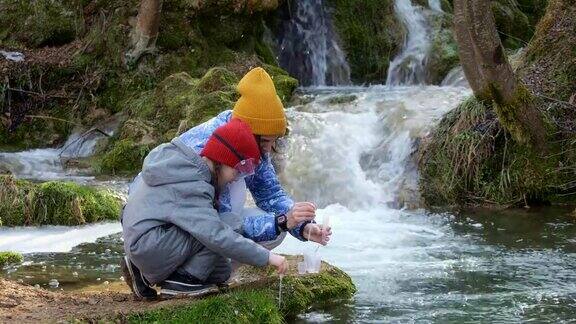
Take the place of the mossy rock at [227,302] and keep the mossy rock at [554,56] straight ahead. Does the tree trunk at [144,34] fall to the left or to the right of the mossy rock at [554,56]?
left

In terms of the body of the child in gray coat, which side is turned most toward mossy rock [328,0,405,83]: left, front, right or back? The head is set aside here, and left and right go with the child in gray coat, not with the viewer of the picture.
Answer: left

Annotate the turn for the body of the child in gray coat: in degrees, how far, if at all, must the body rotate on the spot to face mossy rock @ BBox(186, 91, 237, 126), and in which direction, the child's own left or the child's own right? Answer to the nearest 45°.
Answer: approximately 90° to the child's own left

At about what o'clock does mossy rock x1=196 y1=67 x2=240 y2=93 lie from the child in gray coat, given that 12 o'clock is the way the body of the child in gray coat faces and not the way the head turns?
The mossy rock is roughly at 9 o'clock from the child in gray coat.

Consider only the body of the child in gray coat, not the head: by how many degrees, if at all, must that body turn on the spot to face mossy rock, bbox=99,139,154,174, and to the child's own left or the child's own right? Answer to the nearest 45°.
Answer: approximately 90° to the child's own left

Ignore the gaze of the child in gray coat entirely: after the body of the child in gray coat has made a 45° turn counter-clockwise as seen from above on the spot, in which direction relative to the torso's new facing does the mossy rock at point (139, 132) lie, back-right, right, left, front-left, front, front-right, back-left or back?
front-left

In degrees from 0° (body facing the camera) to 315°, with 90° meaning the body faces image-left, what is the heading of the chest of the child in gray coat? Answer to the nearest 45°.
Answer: approximately 270°

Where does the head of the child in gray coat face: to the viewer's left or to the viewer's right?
to the viewer's right

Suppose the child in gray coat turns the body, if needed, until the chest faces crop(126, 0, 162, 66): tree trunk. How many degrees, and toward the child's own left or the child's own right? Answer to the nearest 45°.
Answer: approximately 90° to the child's own left

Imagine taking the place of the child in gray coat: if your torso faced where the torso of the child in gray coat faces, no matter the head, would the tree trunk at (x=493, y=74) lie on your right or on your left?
on your left
